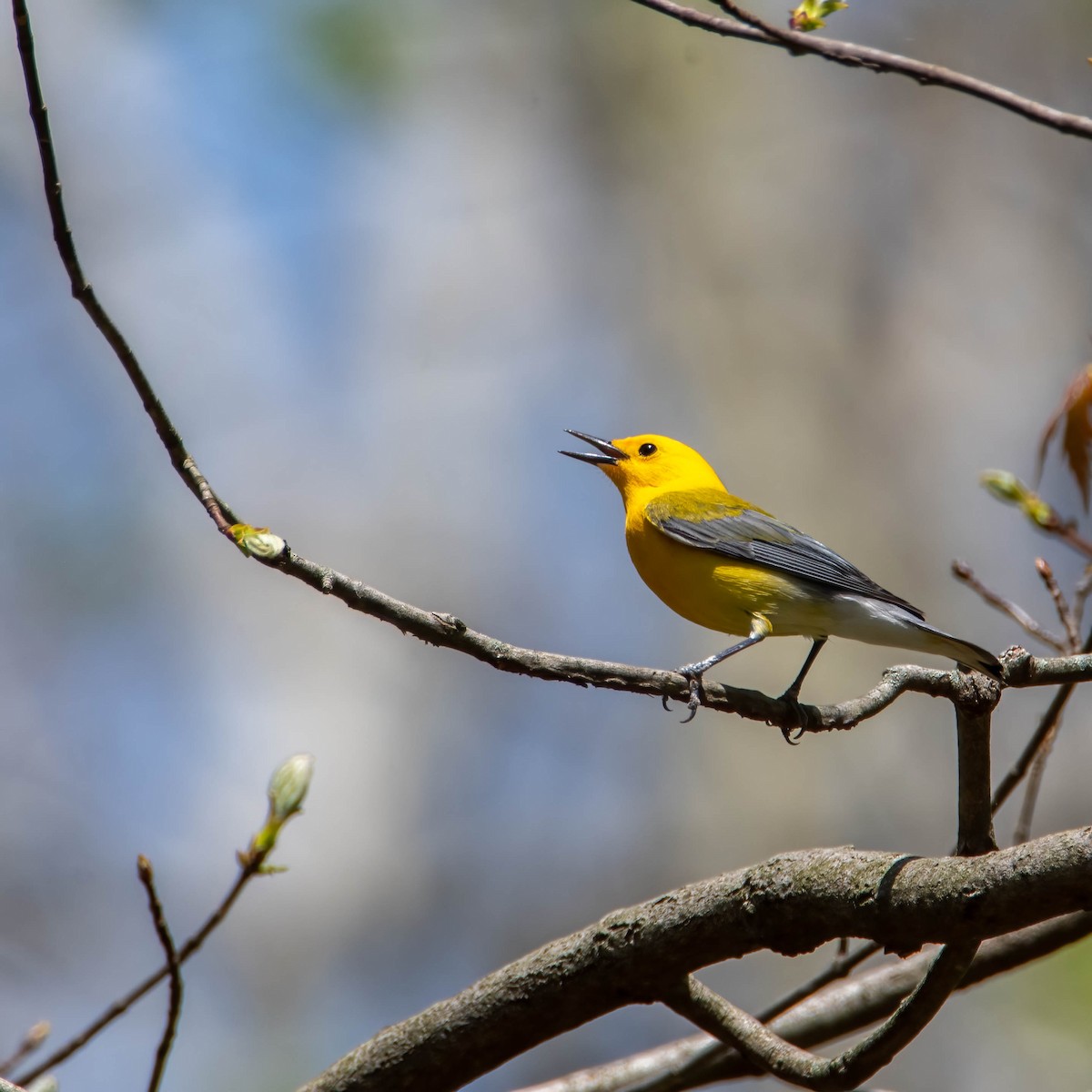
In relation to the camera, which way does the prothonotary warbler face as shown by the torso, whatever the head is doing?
to the viewer's left
